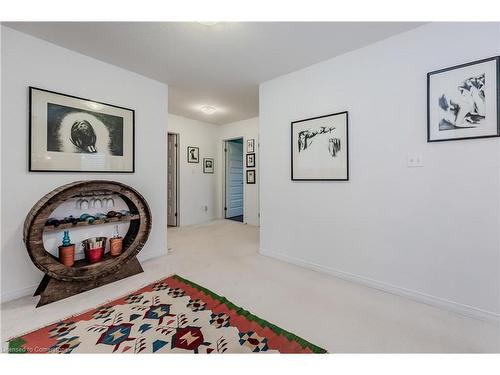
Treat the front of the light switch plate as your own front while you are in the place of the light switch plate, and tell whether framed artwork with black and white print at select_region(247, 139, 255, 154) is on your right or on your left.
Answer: on your right

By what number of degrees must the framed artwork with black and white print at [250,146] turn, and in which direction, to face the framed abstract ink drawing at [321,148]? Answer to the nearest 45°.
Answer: approximately 45° to its left

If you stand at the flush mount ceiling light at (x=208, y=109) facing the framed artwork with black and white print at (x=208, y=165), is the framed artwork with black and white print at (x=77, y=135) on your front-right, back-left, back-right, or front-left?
back-left

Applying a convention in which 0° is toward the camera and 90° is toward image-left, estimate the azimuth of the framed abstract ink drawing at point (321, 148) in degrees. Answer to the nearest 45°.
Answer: approximately 45°

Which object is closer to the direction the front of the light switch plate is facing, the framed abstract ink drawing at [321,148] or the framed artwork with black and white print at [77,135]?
the framed artwork with black and white print

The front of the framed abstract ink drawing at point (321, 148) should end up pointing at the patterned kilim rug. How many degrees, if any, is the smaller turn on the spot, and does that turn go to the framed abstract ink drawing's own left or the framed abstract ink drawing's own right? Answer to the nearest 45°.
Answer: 0° — it already faces it
